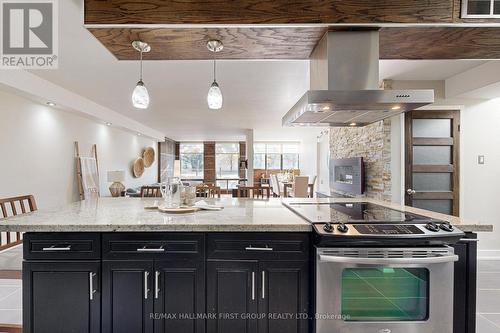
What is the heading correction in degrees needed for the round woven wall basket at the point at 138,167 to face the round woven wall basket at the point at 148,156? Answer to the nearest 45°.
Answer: approximately 135° to its left

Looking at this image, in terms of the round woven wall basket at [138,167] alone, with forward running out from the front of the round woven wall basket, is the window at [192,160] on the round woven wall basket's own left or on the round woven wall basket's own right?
on the round woven wall basket's own left

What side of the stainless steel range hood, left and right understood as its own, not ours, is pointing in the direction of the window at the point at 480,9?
left

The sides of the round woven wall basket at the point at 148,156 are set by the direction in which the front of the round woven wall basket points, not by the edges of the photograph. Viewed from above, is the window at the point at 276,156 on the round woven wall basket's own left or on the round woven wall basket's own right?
on the round woven wall basket's own left

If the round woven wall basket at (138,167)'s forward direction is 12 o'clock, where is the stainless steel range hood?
The stainless steel range hood is roughly at 1 o'clock from the round woven wall basket.

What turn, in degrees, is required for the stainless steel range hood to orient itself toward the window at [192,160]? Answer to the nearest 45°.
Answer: approximately 135° to its right

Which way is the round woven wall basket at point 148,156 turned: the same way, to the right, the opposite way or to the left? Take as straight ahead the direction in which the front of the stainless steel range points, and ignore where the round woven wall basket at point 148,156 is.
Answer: to the left

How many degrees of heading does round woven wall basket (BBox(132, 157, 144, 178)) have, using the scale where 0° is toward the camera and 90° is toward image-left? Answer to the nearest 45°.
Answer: approximately 315°

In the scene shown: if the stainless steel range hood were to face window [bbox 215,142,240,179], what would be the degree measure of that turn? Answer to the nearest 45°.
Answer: approximately 135° to its right

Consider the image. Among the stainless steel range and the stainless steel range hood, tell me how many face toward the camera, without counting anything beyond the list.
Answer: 2

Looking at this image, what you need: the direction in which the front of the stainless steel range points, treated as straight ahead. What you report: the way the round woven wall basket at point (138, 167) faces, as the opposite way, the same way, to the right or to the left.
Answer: to the left
